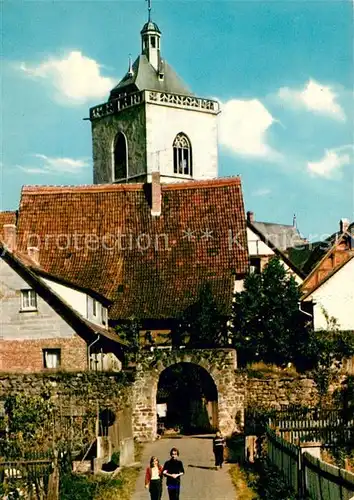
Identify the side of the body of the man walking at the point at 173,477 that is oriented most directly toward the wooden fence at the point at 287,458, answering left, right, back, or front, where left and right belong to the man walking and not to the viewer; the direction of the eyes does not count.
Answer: left

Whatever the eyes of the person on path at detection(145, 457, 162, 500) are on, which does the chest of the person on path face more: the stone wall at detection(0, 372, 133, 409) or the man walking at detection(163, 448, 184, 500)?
the man walking

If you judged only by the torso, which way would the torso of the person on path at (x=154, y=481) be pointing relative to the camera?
toward the camera

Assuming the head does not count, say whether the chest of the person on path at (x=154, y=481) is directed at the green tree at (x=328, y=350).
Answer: no

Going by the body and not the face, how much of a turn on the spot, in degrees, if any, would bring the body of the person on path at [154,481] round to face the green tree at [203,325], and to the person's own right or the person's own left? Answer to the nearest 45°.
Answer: approximately 180°

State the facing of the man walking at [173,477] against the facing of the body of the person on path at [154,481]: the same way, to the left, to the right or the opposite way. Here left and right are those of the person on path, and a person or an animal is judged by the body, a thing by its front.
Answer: the same way

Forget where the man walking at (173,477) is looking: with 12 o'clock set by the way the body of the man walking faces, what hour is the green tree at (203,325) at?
The green tree is roughly at 6 o'clock from the man walking.

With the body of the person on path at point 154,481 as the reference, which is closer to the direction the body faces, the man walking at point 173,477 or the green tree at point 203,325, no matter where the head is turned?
the man walking

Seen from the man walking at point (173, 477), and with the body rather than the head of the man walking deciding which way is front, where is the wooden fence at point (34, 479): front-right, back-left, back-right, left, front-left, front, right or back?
right

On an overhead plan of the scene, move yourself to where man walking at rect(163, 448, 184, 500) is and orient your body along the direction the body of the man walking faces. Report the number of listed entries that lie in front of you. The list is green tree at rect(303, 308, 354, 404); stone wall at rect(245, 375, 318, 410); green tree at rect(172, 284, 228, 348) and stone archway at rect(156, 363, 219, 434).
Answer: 0

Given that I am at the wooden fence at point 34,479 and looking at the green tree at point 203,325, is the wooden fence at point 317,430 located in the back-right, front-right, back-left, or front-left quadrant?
front-right

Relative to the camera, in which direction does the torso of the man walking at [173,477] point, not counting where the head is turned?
toward the camera

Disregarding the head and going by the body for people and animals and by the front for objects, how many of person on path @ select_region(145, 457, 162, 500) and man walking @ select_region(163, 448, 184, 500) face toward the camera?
2

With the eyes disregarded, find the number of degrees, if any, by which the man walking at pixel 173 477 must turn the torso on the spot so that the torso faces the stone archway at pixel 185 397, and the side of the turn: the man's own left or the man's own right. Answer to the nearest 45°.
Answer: approximately 180°
